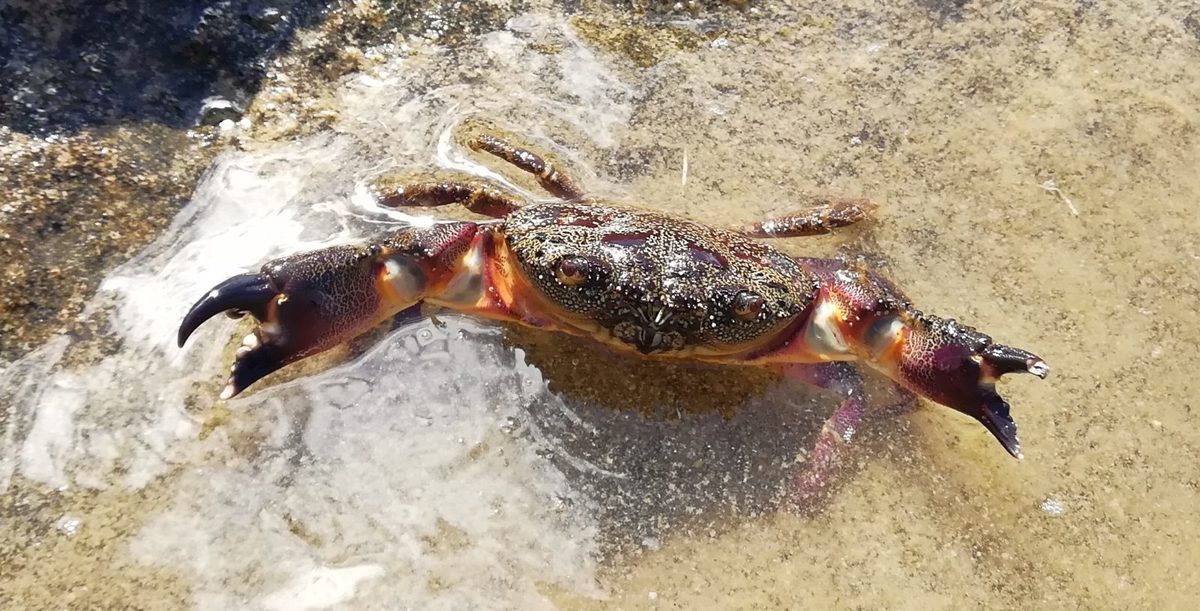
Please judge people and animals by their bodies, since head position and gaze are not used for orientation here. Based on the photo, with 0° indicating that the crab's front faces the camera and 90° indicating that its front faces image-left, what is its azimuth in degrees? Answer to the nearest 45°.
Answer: approximately 0°
